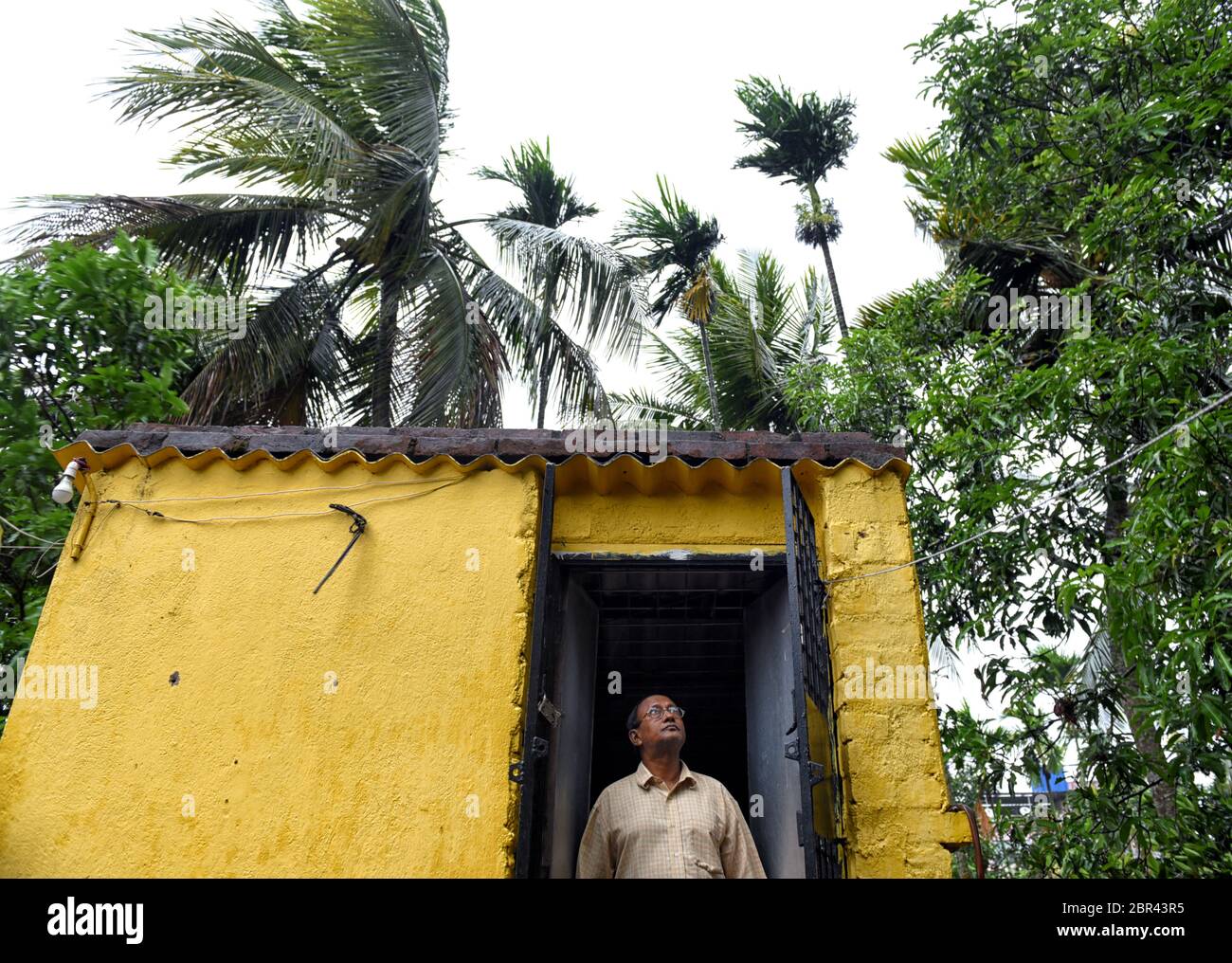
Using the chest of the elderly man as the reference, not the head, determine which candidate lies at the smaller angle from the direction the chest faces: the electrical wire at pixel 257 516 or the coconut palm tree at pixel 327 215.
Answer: the electrical wire

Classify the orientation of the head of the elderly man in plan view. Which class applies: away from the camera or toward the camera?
toward the camera

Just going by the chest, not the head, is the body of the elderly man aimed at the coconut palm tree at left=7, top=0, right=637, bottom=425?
no

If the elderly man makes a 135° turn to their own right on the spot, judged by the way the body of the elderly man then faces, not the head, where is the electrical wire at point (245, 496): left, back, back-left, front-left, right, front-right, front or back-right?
front-left

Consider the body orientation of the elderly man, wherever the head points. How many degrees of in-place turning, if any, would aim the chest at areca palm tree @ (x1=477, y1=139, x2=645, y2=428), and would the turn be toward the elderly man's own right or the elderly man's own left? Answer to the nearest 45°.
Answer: approximately 180°

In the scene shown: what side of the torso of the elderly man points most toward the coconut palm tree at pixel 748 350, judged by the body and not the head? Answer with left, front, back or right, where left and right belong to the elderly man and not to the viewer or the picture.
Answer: back

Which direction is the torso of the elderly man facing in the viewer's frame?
toward the camera

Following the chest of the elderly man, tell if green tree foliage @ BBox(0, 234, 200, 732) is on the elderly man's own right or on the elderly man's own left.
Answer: on the elderly man's own right

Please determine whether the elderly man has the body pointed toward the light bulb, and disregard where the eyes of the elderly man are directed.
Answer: no

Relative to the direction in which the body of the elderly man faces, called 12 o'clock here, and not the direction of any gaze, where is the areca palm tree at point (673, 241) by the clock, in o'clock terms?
The areca palm tree is roughly at 6 o'clock from the elderly man.

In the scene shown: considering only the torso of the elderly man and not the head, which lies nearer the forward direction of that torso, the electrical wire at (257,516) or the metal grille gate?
the metal grille gate

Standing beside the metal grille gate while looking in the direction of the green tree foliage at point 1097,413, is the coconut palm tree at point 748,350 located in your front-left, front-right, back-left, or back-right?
front-left
